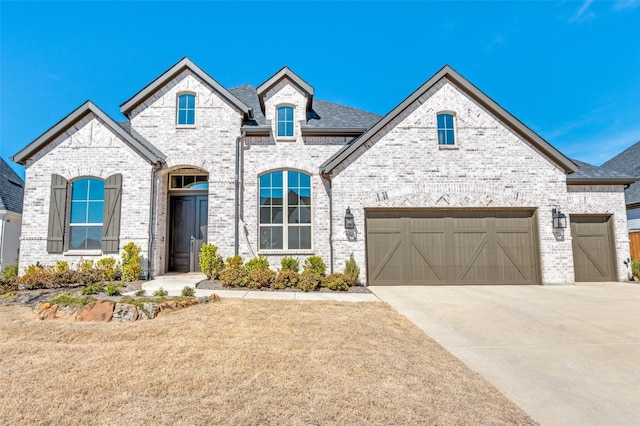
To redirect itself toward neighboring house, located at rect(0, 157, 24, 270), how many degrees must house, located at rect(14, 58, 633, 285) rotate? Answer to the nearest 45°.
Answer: approximately 90° to its right

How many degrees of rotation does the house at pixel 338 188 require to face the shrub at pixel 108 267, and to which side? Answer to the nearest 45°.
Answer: approximately 90° to its right

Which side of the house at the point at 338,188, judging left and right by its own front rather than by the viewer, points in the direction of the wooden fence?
left

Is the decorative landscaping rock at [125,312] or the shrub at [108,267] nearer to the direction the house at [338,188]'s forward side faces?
the decorative landscaping rock

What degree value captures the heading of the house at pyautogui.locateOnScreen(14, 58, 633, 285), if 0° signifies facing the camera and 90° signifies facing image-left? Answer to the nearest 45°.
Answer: approximately 0°

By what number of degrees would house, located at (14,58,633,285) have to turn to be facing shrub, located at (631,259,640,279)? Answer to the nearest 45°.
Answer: approximately 90° to its left

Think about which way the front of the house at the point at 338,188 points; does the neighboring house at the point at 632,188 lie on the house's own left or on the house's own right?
on the house's own left

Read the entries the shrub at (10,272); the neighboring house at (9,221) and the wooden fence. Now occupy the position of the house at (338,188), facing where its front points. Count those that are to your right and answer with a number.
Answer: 2

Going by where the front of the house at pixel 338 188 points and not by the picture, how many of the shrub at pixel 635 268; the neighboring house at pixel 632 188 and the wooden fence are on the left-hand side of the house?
3
